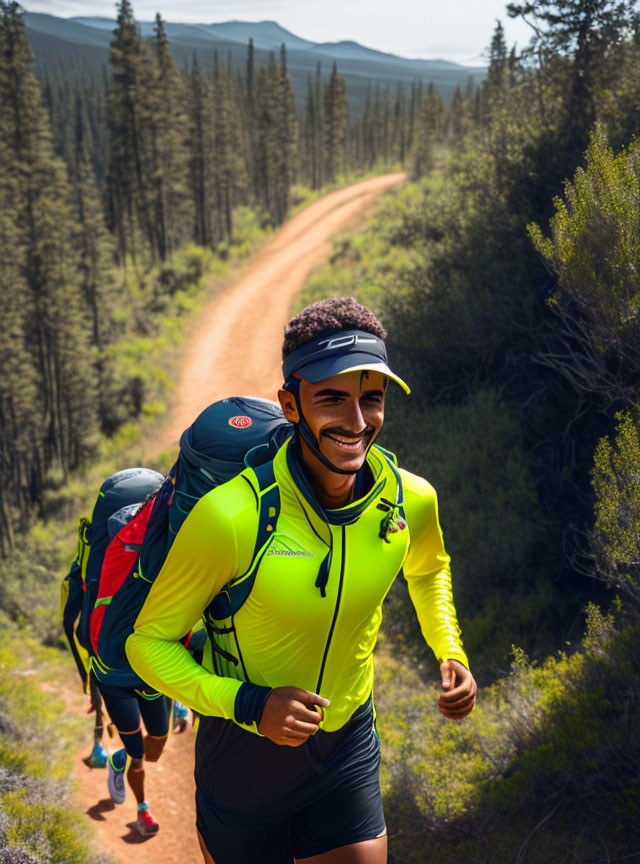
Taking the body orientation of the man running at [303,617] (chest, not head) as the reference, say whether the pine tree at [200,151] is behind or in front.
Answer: behind

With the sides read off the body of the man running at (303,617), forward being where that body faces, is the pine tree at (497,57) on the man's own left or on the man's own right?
on the man's own left

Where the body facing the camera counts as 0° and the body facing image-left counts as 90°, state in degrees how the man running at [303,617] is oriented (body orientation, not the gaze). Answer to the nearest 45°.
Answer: approximately 315°

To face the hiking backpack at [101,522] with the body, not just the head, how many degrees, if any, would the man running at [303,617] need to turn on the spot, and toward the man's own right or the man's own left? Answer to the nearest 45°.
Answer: approximately 180°

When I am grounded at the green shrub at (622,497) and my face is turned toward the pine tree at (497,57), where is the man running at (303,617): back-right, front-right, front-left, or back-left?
back-left

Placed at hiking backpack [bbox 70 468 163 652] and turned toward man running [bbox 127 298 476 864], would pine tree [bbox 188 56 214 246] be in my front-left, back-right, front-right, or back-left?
back-left

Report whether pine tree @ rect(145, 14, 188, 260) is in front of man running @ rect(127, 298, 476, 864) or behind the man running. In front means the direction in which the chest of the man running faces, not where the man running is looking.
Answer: behind

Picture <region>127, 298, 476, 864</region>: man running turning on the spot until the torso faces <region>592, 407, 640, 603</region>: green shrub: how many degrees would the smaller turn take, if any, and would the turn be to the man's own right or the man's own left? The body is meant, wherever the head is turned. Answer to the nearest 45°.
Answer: approximately 90° to the man's own left
